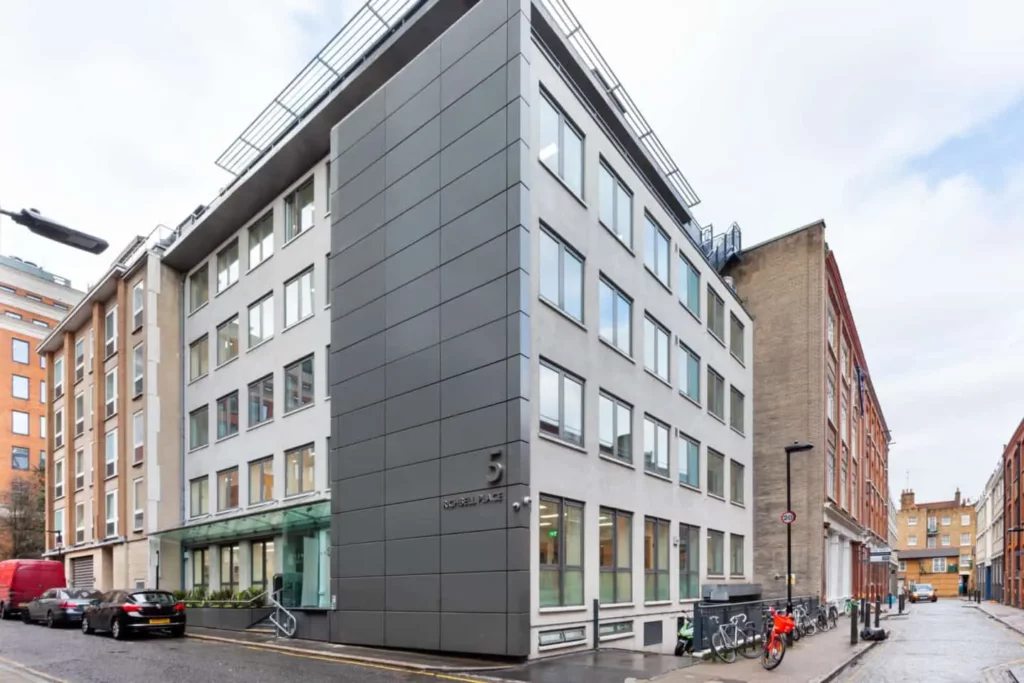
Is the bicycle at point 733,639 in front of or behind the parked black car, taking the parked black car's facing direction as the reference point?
behind

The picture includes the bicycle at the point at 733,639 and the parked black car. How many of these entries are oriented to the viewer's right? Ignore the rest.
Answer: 0

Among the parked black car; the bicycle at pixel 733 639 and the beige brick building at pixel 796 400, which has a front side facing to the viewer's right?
the beige brick building

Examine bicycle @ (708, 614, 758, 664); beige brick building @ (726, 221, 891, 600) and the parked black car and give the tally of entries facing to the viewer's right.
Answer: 1

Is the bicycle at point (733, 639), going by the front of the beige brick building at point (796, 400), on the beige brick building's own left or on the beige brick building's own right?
on the beige brick building's own right

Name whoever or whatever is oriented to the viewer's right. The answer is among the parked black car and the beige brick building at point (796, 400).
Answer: the beige brick building

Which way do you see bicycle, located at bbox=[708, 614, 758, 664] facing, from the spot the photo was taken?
facing the viewer and to the left of the viewer

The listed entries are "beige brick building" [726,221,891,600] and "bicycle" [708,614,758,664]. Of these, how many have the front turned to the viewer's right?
1

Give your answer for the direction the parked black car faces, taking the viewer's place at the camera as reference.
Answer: facing away from the viewer and to the left of the viewer

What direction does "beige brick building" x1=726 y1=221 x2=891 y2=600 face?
to the viewer's right

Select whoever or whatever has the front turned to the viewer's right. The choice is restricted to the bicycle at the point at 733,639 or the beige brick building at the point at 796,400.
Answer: the beige brick building

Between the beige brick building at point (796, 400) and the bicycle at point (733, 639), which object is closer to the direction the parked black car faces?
the beige brick building
